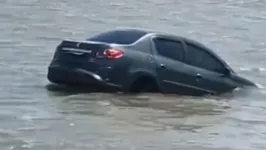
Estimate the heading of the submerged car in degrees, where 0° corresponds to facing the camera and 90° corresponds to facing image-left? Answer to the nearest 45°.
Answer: approximately 225°
